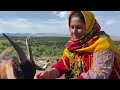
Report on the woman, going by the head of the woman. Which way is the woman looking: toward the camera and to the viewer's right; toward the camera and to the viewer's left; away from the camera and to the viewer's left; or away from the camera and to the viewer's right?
toward the camera and to the viewer's left

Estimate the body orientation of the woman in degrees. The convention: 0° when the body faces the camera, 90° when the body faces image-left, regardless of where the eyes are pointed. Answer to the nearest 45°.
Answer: approximately 45°
